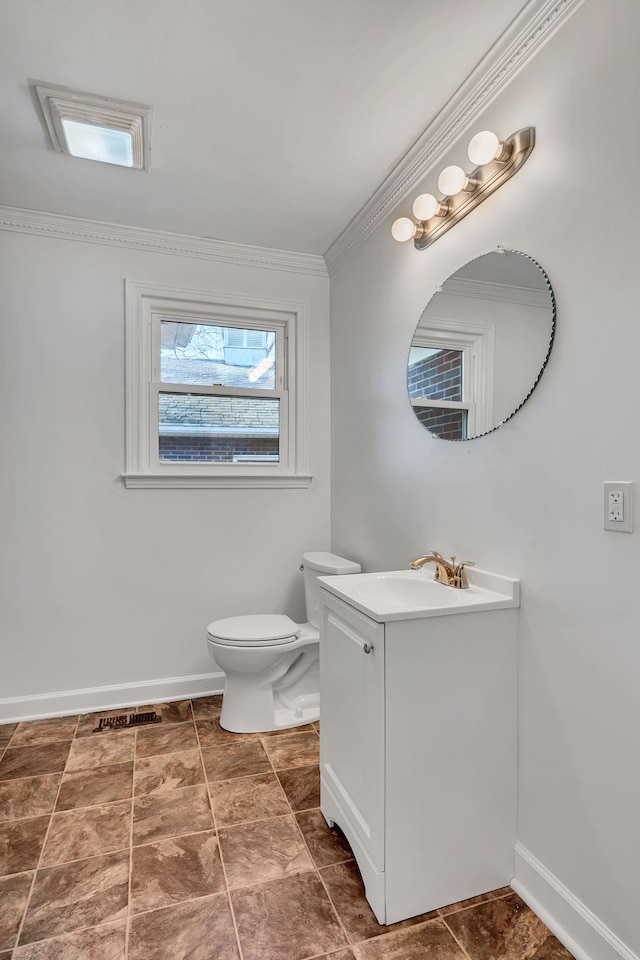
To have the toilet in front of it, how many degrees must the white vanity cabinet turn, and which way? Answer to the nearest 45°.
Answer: approximately 90° to its right

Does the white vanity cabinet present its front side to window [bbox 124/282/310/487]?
no

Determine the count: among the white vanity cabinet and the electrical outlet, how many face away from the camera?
0

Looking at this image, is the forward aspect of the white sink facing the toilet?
no

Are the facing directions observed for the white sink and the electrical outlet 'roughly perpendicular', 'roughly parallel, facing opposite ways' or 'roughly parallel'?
roughly parallel

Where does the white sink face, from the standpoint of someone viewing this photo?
facing the viewer and to the left of the viewer

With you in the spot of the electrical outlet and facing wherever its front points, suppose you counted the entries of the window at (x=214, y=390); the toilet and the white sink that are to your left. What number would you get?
0

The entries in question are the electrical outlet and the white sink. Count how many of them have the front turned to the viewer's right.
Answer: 0

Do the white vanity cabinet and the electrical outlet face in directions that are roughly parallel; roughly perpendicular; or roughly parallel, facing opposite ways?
roughly parallel

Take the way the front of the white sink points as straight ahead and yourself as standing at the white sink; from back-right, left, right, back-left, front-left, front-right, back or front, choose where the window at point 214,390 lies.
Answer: right

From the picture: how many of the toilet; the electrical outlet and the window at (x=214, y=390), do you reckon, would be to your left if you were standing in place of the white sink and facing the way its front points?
1
